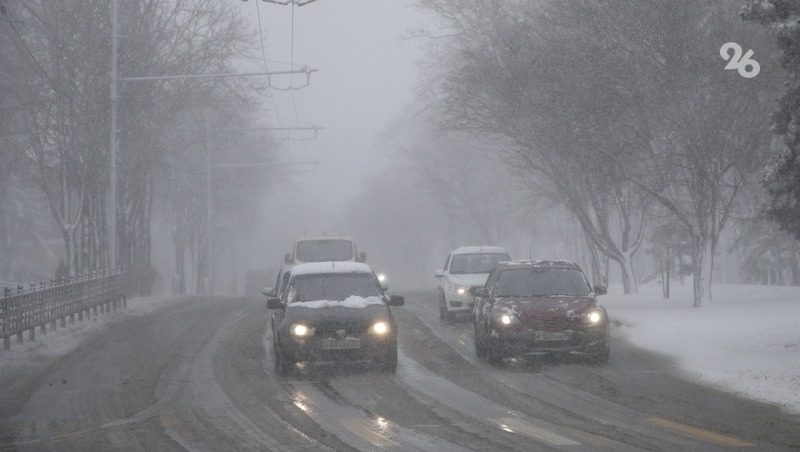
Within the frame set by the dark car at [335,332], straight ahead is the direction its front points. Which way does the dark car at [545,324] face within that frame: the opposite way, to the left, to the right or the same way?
the same way

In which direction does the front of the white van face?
toward the camera

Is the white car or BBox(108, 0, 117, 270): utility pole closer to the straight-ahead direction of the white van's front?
the white car

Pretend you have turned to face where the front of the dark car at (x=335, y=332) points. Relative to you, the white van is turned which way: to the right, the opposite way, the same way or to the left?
the same way

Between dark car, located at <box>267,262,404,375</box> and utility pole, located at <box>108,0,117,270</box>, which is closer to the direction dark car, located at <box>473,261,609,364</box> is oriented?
the dark car

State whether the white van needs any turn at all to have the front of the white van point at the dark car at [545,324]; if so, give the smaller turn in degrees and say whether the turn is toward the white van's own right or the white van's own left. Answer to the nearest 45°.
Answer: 0° — it already faces it

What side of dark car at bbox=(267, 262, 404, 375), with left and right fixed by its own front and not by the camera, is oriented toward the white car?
back

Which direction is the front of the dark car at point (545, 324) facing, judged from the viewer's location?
facing the viewer

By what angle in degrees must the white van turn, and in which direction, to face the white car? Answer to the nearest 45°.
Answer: approximately 45° to its left

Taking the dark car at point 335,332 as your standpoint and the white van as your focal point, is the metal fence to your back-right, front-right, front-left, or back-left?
front-left

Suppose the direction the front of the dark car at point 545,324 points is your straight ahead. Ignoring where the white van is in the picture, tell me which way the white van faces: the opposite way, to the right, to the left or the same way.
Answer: the same way

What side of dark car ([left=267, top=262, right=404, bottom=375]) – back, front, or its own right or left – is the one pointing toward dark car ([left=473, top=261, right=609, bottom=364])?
left

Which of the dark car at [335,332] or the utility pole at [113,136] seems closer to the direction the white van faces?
the dark car
